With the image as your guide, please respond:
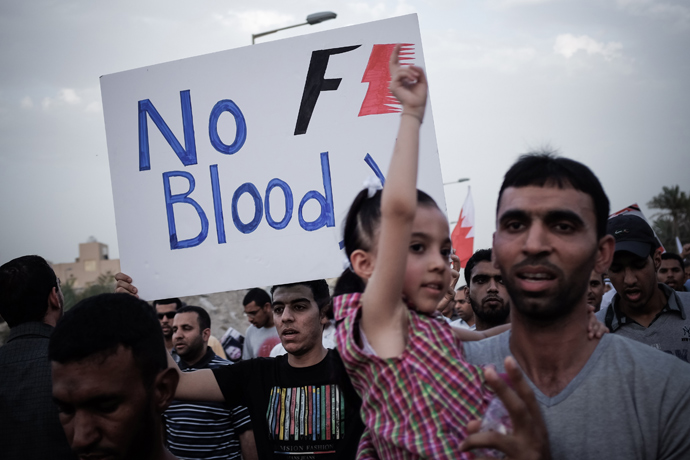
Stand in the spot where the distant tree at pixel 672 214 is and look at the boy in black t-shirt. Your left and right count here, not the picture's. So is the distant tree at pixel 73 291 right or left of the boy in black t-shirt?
right

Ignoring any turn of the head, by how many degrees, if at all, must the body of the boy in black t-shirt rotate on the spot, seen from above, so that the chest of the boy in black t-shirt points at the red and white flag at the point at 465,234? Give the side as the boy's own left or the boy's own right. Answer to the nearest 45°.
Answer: approximately 135° to the boy's own left

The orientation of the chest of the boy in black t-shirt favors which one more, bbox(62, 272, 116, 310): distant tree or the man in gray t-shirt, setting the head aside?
the man in gray t-shirt

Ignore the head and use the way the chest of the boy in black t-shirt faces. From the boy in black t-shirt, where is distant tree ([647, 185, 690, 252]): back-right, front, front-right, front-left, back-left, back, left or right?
back-left

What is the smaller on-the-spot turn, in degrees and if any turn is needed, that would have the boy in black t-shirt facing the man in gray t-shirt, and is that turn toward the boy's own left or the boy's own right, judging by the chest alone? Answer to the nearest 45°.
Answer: approximately 45° to the boy's own left

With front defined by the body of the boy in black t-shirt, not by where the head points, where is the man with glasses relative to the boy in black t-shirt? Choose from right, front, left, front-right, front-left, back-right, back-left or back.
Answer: back

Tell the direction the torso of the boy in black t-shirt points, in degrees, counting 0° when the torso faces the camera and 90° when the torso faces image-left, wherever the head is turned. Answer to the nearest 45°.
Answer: approximately 0°

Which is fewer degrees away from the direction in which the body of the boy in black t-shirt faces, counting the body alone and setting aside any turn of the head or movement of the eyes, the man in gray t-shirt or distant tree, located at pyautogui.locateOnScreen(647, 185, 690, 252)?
the man in gray t-shirt
